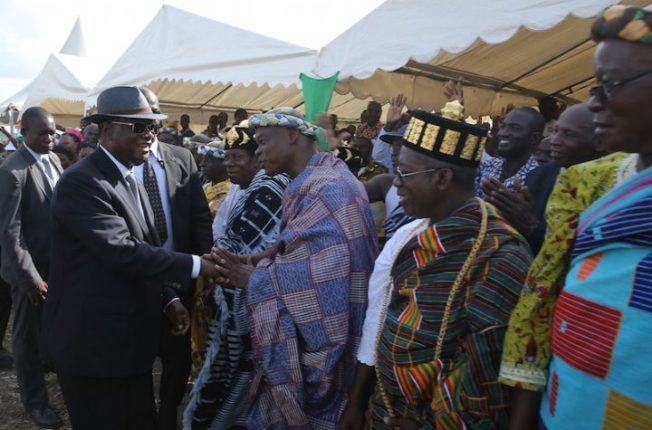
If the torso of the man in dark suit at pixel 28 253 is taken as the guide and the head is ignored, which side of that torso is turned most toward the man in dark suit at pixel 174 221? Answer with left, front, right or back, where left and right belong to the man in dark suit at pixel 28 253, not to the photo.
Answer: front

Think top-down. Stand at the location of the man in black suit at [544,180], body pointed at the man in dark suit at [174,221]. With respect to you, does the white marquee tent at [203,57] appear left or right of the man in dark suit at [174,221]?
right

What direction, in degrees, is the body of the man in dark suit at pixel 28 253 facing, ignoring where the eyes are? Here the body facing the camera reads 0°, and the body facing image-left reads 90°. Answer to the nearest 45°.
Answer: approximately 315°

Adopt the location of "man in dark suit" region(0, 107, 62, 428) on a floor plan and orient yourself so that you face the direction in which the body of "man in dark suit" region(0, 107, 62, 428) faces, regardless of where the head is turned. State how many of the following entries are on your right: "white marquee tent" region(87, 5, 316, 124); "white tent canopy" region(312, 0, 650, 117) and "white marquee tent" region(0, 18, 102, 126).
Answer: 0

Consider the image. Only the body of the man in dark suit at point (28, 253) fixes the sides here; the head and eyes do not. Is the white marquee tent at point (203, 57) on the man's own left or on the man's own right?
on the man's own left

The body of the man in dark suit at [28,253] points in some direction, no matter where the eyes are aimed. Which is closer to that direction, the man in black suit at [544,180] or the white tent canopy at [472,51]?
the man in black suit

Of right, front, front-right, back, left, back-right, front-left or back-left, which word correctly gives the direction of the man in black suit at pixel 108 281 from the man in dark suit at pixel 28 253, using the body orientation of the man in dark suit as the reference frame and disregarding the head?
front-right

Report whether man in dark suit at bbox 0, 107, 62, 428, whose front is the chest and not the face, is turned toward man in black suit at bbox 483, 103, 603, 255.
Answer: yes

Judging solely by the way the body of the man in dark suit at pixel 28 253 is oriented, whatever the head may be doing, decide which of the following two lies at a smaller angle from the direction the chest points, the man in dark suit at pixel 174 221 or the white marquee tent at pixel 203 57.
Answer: the man in dark suit

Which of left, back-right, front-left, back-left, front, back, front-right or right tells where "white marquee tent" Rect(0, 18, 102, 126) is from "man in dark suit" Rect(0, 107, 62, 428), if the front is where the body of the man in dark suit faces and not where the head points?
back-left

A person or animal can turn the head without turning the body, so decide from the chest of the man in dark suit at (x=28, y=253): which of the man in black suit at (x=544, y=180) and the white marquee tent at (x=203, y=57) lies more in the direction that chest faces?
the man in black suit
